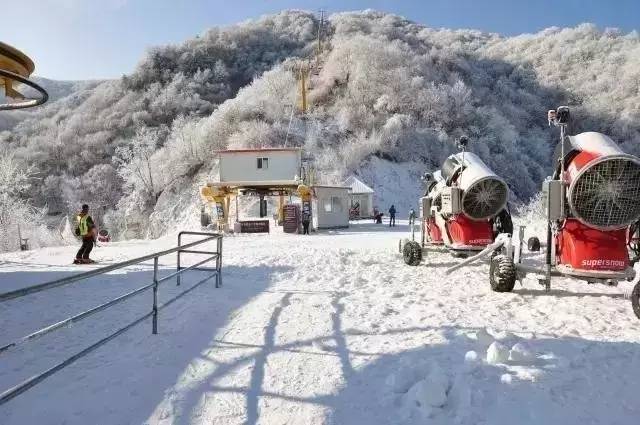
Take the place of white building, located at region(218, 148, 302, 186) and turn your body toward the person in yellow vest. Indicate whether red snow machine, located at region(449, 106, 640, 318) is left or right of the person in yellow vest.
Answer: left

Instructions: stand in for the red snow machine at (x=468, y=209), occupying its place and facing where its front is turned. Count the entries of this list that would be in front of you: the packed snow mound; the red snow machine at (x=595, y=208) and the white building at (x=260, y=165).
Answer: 1

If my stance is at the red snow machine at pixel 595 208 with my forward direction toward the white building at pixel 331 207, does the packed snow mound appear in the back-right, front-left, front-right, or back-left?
back-left

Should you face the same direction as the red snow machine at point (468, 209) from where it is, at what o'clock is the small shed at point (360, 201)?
The small shed is roughly at 1 o'clock from the red snow machine.
